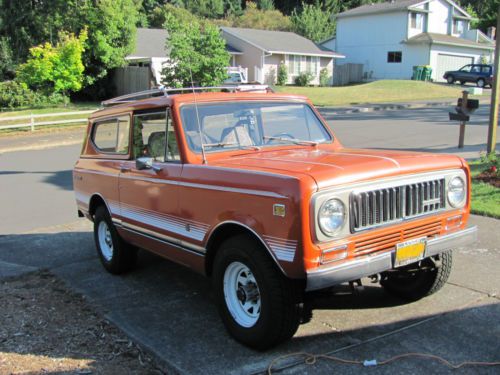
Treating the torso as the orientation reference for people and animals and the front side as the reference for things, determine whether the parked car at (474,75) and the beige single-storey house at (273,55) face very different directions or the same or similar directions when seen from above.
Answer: very different directions

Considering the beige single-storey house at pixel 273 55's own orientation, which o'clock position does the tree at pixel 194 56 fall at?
The tree is roughly at 2 o'clock from the beige single-storey house.

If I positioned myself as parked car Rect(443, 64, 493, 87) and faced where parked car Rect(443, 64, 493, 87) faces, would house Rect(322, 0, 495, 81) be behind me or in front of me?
in front

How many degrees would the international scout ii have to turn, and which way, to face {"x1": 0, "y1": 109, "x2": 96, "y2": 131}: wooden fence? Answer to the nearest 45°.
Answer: approximately 180°

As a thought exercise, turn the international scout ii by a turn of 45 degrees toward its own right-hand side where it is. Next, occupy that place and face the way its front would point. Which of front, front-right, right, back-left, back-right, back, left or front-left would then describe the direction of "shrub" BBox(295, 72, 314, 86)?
back

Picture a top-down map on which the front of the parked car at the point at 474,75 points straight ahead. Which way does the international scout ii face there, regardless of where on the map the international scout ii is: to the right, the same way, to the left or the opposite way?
the opposite way

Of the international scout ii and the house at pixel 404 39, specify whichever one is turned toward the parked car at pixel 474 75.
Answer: the house

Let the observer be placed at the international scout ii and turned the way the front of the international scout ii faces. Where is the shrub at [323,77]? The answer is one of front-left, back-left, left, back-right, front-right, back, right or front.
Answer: back-left

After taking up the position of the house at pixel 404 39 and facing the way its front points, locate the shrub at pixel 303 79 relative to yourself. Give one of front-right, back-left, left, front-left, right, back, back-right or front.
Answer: right

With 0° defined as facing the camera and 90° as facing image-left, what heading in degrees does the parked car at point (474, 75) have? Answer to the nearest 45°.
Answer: approximately 135°

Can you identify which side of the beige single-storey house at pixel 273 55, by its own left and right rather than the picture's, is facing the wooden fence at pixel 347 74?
left
